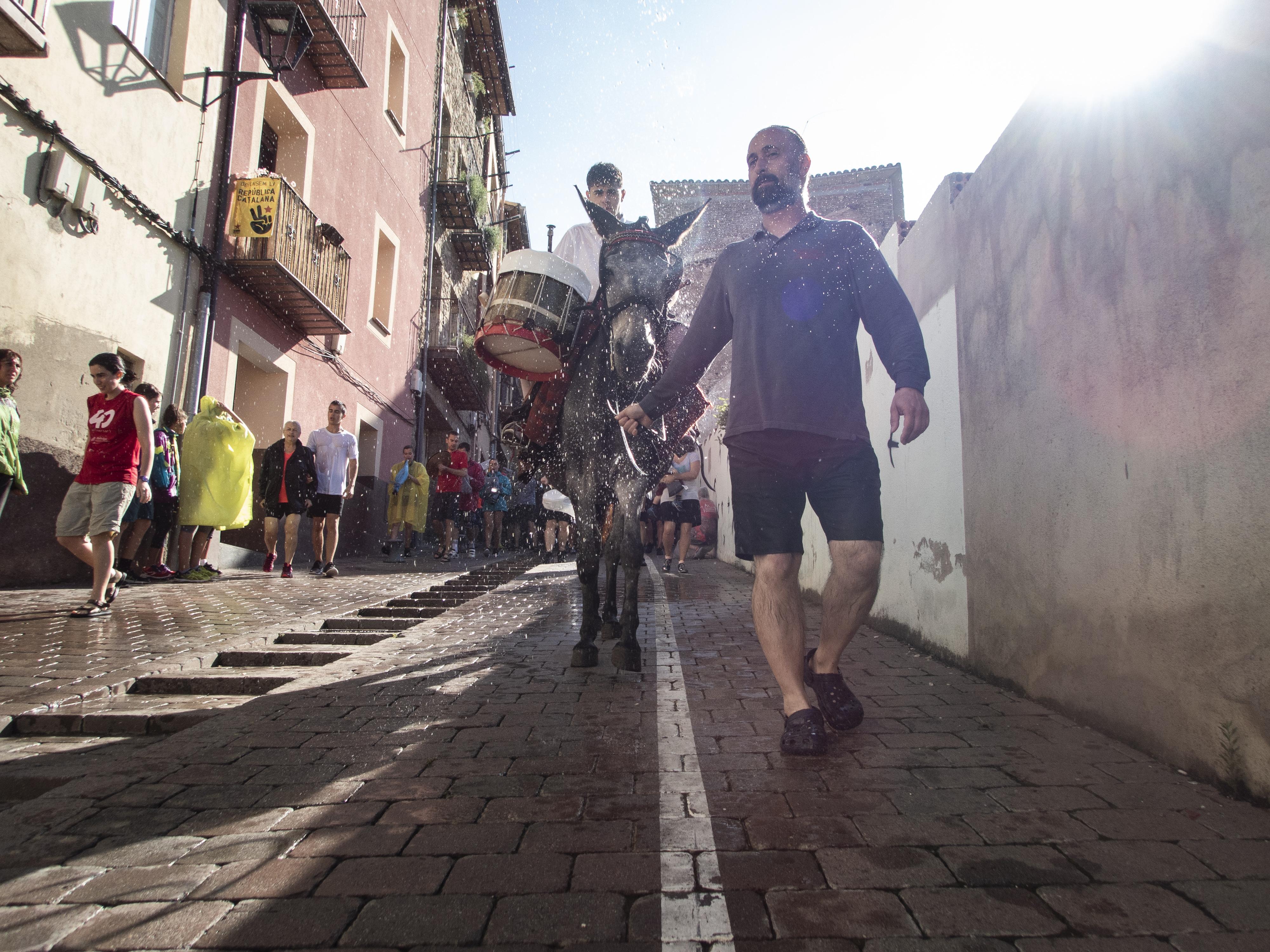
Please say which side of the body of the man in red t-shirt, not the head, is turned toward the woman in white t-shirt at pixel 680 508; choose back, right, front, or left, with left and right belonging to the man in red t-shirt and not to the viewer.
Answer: left

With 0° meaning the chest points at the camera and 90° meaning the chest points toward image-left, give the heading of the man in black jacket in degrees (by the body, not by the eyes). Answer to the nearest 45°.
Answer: approximately 0°

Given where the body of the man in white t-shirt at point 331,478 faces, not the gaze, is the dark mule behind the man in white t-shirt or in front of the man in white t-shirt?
in front

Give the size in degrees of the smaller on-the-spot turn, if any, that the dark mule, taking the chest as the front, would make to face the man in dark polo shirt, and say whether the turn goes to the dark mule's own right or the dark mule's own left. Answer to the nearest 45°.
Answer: approximately 45° to the dark mule's own left

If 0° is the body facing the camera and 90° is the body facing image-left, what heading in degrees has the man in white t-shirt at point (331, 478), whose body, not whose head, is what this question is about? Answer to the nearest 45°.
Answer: approximately 0°

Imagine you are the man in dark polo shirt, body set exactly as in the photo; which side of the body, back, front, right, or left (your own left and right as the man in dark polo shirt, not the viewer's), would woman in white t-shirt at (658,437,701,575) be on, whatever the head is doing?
back
